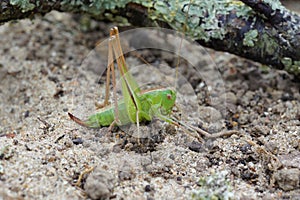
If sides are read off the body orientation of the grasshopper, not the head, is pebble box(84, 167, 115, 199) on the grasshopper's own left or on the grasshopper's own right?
on the grasshopper's own right

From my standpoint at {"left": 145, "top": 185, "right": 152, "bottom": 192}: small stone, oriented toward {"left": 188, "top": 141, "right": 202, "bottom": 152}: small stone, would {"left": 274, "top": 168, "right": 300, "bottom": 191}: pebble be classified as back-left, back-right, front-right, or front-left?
front-right

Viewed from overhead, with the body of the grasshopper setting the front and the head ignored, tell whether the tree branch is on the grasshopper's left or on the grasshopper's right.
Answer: on the grasshopper's left

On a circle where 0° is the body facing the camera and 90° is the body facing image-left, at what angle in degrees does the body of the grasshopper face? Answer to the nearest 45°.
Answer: approximately 270°

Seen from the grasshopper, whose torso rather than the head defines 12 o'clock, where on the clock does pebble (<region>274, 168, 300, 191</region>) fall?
The pebble is roughly at 1 o'clock from the grasshopper.
